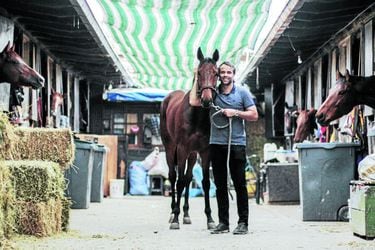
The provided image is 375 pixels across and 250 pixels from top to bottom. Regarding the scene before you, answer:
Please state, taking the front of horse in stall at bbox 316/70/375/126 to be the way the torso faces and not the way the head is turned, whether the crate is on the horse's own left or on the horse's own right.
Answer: on the horse's own left

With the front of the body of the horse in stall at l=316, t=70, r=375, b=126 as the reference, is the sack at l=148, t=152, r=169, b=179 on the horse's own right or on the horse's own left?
on the horse's own right

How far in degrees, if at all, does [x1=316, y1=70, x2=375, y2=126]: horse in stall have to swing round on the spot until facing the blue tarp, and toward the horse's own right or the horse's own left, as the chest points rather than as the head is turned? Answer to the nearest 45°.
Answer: approximately 45° to the horse's own right

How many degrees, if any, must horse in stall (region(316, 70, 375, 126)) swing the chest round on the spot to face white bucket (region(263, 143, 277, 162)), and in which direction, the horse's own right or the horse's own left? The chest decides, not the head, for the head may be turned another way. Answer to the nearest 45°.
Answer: approximately 90° to the horse's own right

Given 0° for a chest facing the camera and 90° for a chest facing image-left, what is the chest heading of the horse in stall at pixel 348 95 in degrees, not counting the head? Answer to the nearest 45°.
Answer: approximately 90°

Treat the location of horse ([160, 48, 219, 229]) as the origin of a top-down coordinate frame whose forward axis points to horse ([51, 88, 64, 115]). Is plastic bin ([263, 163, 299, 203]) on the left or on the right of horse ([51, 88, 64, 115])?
right

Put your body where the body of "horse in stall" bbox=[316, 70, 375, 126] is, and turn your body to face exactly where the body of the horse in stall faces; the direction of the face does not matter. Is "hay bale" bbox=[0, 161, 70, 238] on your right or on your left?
on your left
